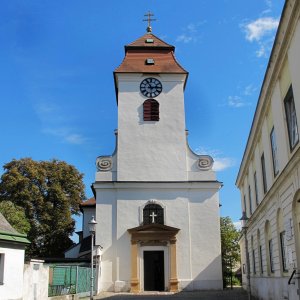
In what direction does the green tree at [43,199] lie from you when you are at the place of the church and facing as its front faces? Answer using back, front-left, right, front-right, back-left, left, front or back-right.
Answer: back-right

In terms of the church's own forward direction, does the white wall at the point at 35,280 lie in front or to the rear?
in front

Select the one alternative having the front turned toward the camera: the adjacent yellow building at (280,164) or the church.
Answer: the church

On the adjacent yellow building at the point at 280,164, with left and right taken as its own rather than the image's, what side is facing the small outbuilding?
front

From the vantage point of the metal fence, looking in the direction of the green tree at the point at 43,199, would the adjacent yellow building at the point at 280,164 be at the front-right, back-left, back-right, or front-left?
back-right

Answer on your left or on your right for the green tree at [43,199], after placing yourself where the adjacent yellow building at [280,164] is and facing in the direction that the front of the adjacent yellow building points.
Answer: on your right

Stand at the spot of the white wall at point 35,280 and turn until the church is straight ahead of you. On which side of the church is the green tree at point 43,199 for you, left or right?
left

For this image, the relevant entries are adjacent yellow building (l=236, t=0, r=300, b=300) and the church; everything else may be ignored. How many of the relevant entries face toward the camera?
1

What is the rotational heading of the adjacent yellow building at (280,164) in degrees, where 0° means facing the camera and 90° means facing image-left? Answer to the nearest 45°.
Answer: approximately 90°

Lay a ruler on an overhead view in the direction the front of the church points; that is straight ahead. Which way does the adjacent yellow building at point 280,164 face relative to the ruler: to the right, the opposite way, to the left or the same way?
to the right

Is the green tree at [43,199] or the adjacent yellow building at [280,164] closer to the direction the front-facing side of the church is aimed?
the adjacent yellow building

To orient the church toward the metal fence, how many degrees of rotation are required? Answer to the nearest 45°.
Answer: approximately 45° to its right

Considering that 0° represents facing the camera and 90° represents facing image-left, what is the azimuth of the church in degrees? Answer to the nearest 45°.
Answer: approximately 0°
